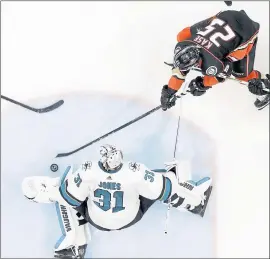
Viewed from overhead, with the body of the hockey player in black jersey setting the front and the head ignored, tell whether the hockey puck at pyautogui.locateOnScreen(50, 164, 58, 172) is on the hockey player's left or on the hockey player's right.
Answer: on the hockey player's right

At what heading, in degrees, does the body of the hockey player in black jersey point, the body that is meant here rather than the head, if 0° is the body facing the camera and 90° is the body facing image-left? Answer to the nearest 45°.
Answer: approximately 45°
